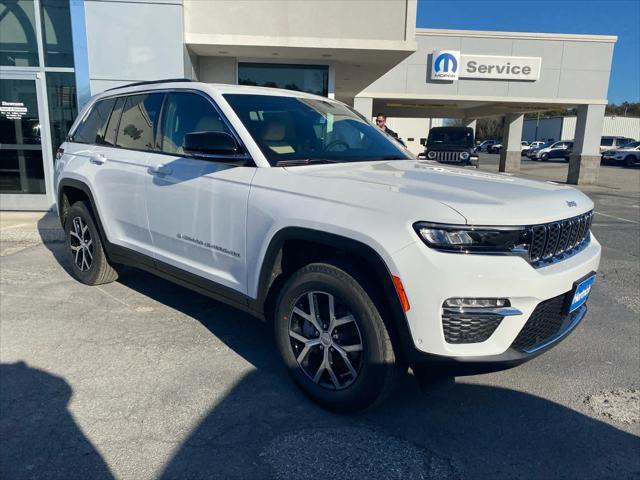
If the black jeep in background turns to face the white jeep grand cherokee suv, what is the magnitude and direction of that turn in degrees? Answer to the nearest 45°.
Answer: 0° — it already faces it

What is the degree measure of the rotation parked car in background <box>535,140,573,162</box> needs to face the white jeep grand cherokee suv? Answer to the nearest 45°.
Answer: approximately 45° to its left

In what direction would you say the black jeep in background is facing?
toward the camera

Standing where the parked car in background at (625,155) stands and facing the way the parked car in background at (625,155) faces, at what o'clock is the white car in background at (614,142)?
The white car in background is roughly at 4 o'clock from the parked car in background.

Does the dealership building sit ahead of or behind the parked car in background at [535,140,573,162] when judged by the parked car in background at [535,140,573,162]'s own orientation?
ahead

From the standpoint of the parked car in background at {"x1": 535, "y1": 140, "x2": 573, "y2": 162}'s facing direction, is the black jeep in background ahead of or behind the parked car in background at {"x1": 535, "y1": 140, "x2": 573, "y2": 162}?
ahead

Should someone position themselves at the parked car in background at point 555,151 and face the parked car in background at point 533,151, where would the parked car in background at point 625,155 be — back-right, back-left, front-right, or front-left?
back-left

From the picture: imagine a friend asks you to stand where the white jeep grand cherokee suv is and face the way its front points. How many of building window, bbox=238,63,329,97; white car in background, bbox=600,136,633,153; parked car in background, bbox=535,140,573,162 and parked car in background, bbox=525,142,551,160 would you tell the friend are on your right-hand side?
0

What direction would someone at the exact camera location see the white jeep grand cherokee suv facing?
facing the viewer and to the right of the viewer

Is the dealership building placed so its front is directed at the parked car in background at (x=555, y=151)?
no

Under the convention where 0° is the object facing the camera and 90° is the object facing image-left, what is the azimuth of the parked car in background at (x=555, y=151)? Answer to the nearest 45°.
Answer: approximately 45°

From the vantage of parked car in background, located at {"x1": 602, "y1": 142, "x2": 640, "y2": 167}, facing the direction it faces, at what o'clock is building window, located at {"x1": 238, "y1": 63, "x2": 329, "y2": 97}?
The building window is roughly at 11 o'clock from the parked car in background.

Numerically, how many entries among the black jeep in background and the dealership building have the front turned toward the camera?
2
